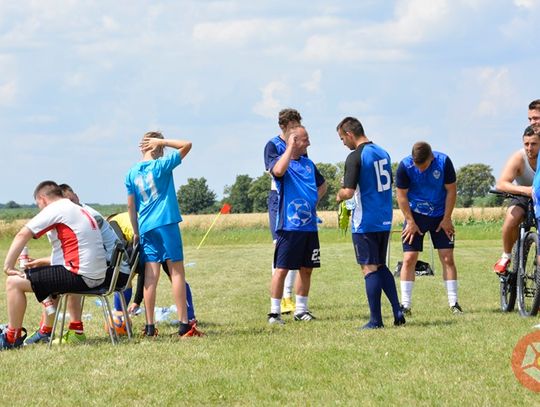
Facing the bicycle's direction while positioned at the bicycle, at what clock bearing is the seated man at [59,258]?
The seated man is roughly at 2 o'clock from the bicycle.

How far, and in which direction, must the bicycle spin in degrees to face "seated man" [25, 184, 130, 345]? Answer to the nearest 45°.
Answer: approximately 45° to its right

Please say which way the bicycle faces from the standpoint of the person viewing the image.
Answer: facing the viewer

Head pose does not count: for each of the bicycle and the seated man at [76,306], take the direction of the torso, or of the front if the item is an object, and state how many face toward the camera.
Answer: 1

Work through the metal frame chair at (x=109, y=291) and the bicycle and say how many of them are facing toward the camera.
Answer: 1

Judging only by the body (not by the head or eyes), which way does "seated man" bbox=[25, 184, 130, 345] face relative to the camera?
to the viewer's left

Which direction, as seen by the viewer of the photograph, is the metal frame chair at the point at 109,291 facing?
facing to the left of the viewer

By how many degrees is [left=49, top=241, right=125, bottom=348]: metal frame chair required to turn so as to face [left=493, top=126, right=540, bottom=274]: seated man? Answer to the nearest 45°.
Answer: approximately 180°
